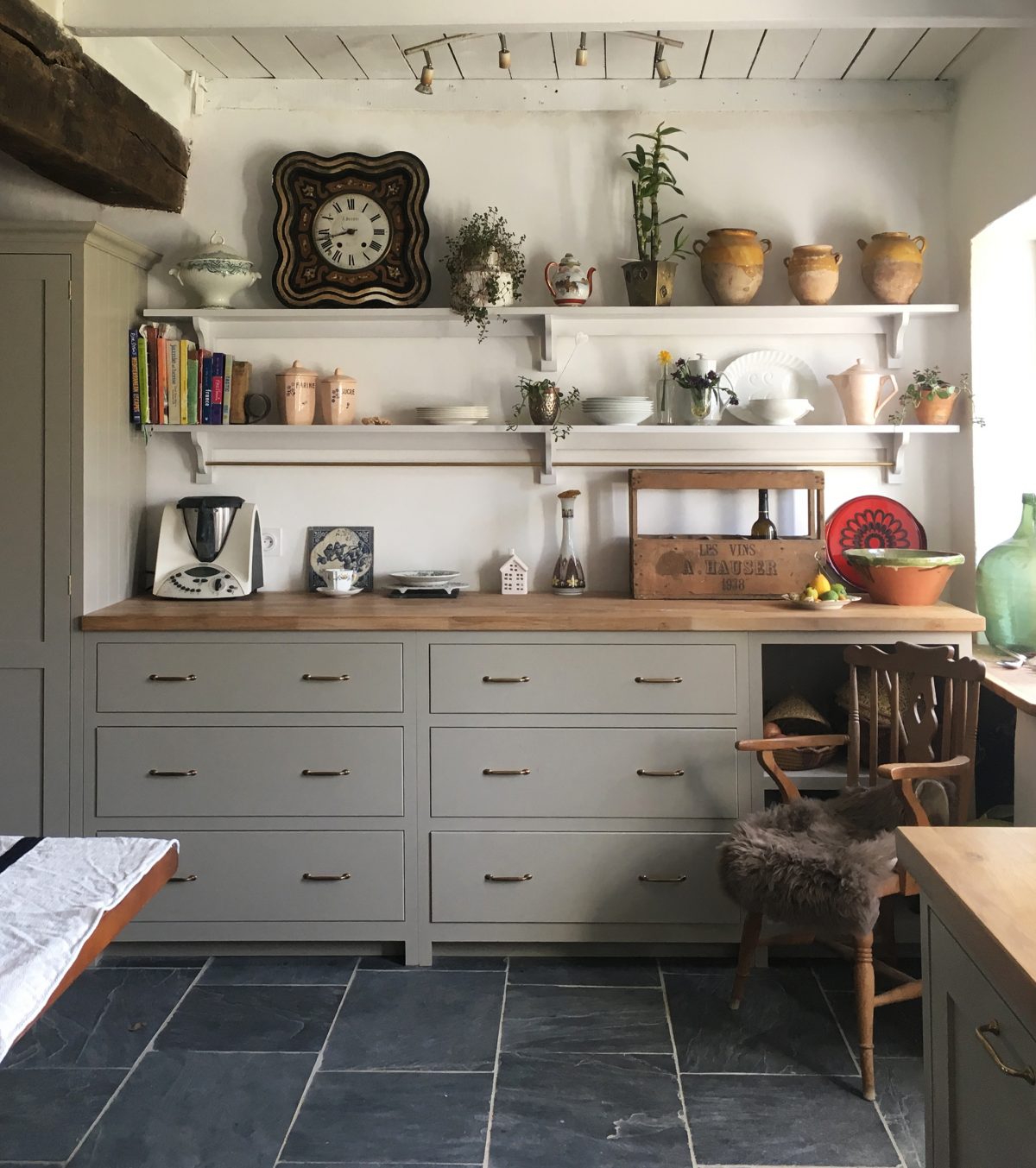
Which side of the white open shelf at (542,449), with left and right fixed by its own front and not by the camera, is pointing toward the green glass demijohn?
left

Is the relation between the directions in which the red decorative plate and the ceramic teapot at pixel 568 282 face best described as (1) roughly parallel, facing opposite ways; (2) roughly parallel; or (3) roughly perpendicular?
roughly perpendicular

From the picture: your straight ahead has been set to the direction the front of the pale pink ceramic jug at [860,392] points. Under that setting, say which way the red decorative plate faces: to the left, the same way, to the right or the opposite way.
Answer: to the left

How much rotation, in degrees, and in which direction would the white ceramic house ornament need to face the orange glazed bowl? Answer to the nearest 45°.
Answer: approximately 90° to its left

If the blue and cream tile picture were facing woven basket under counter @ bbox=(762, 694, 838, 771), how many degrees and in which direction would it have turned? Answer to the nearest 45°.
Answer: approximately 45° to its left

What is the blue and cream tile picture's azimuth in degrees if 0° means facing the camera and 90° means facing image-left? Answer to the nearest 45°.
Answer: approximately 0°

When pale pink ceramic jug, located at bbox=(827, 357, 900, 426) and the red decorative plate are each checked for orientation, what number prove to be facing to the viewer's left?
1

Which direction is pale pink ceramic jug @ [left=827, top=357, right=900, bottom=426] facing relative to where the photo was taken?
to the viewer's left

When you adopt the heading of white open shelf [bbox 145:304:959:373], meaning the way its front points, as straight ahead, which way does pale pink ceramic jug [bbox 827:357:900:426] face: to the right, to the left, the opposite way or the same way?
to the right
